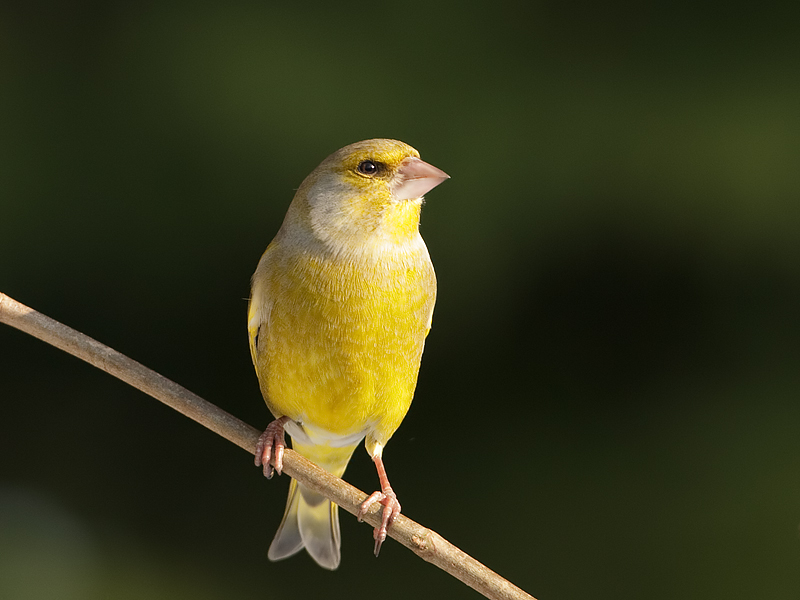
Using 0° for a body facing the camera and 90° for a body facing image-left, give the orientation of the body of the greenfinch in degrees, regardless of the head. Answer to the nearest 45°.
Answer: approximately 315°
